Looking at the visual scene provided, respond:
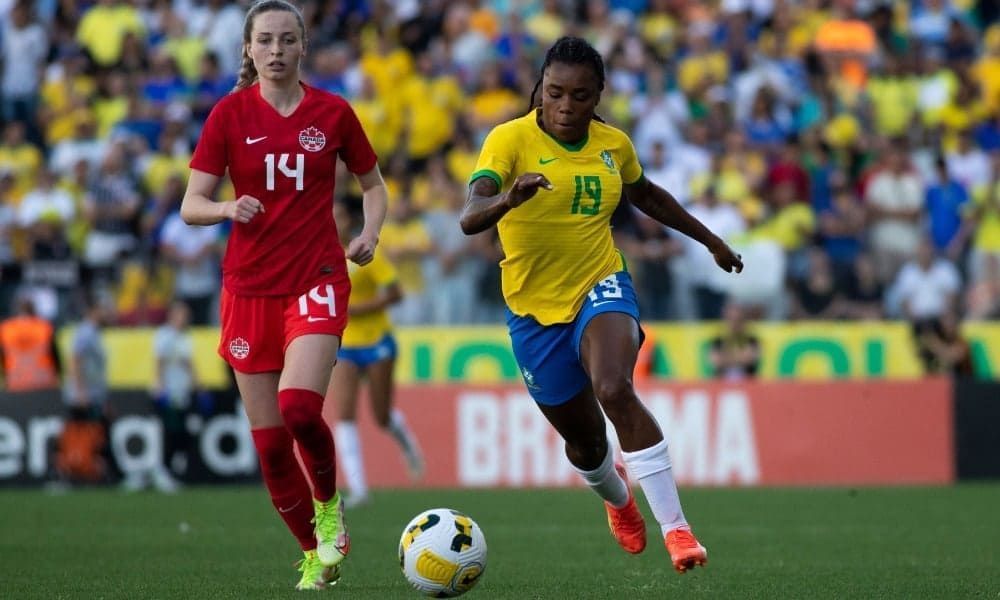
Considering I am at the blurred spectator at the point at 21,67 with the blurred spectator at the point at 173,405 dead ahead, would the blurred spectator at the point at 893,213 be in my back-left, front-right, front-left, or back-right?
front-left

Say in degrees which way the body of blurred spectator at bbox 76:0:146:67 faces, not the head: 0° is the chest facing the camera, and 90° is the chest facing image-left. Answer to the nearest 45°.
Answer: approximately 0°

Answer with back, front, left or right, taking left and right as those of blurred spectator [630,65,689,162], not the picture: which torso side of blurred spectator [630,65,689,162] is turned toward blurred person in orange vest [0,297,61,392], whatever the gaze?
right

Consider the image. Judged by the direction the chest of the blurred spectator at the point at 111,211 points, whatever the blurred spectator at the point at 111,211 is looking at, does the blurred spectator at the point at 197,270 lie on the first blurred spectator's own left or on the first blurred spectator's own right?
on the first blurred spectator's own left

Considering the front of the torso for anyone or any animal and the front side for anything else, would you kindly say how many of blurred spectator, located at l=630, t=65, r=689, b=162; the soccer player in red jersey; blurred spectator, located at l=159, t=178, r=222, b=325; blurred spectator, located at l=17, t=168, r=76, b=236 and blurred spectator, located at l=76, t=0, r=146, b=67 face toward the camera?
5

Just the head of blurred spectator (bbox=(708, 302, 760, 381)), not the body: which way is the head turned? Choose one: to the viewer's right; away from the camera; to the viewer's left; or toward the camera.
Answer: toward the camera

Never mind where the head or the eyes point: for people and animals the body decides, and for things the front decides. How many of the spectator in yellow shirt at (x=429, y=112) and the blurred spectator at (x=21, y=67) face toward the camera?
2

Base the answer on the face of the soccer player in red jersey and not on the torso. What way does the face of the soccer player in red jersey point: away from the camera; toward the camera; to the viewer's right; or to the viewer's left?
toward the camera

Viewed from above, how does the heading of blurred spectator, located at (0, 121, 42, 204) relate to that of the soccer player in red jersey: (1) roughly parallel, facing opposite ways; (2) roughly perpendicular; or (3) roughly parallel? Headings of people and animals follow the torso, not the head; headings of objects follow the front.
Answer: roughly parallel

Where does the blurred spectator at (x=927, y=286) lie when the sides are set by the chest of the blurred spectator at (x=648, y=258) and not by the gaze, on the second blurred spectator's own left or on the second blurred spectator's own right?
on the second blurred spectator's own left

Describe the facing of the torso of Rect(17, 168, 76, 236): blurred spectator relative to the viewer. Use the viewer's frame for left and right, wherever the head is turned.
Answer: facing the viewer

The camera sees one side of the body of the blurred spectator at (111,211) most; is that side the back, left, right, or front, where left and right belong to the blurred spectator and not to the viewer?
front

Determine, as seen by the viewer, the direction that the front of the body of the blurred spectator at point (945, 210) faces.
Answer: toward the camera
